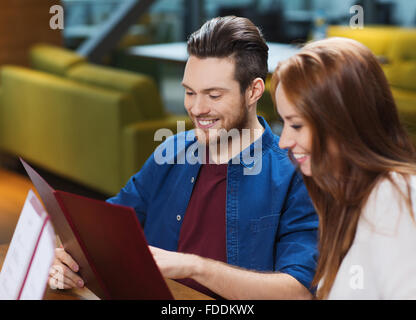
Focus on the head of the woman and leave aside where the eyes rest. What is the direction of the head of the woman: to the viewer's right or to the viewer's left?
to the viewer's left

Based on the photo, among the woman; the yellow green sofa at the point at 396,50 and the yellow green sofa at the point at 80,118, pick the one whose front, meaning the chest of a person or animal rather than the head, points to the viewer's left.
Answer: the woman

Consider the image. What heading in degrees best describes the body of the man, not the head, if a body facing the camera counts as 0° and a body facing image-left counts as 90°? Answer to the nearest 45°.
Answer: approximately 45°

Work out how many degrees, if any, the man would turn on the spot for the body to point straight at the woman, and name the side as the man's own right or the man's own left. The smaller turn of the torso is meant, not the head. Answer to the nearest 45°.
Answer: approximately 45° to the man's own left

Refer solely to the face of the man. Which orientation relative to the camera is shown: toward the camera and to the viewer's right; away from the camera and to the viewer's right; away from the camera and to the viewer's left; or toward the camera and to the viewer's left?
toward the camera and to the viewer's left

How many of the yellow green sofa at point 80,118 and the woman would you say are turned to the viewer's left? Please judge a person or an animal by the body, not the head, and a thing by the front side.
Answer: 1

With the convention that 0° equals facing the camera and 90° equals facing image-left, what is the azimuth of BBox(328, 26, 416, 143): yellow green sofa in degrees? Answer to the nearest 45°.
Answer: approximately 0°

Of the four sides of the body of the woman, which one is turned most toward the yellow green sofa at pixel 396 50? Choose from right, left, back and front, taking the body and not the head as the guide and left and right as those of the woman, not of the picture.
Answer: right

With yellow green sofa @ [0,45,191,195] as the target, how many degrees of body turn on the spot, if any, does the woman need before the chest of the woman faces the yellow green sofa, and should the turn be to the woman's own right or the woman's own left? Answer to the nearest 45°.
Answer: approximately 45° to the woman's own right

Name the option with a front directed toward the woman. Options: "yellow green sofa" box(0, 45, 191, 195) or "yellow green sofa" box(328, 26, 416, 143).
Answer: "yellow green sofa" box(328, 26, 416, 143)

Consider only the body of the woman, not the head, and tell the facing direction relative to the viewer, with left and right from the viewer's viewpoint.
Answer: facing to the left of the viewer
